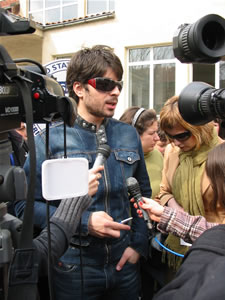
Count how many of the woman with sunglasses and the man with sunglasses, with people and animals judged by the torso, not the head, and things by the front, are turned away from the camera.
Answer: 0

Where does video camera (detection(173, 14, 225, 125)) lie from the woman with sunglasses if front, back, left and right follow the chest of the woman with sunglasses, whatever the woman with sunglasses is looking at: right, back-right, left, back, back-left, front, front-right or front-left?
front-left

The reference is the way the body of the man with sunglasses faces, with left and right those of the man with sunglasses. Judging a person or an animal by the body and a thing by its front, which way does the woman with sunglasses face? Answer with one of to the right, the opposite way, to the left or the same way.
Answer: to the right

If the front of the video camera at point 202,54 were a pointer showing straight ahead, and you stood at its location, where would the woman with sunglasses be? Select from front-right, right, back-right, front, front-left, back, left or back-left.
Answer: front-right

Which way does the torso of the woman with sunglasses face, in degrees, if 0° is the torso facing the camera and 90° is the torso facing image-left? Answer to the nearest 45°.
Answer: approximately 45°

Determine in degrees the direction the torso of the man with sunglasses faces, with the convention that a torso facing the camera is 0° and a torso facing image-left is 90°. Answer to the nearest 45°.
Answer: approximately 315°

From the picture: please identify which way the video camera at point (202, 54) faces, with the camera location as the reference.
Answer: facing away from the viewer and to the left of the viewer

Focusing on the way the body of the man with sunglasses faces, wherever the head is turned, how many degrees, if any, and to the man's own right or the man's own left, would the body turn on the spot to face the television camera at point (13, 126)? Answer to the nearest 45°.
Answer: approximately 45° to the man's own right

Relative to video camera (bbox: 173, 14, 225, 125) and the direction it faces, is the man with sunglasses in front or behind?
in front

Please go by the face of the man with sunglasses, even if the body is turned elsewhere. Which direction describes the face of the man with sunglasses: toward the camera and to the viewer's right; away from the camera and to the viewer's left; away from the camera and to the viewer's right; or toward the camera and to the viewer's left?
toward the camera and to the viewer's right

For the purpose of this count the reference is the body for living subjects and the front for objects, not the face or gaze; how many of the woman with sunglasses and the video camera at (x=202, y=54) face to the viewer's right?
0
